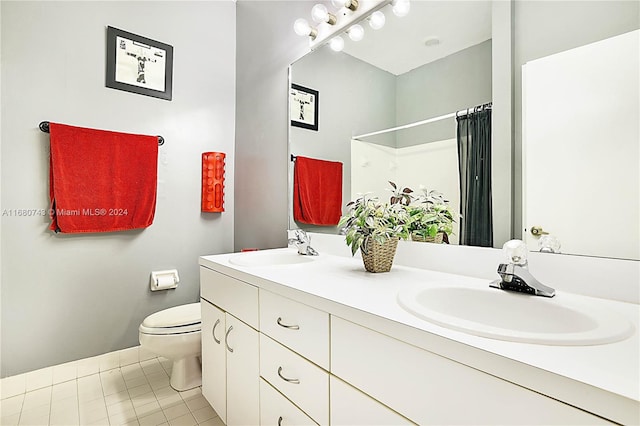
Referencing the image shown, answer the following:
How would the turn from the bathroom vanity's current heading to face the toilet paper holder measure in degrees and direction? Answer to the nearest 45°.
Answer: approximately 90° to its right

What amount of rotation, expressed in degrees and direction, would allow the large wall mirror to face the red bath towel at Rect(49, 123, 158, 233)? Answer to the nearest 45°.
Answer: approximately 45° to its right

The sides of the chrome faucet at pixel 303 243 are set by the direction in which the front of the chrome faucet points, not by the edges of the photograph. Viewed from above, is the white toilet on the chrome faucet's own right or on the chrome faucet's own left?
on the chrome faucet's own right

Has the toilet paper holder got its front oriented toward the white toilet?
yes

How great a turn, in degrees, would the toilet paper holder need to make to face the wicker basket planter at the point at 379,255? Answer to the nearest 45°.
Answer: approximately 45° to its left

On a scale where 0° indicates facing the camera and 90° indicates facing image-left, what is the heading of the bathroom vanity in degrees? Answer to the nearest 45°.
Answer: approximately 45°

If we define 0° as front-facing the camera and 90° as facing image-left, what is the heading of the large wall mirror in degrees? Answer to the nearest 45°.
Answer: approximately 45°
